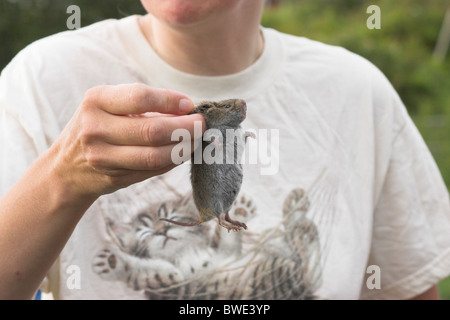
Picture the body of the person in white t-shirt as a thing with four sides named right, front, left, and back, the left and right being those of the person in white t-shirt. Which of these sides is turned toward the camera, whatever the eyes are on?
front
